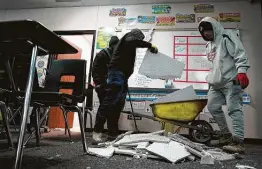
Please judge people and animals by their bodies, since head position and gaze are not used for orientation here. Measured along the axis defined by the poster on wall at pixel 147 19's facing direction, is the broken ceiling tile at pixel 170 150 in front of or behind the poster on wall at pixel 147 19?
in front

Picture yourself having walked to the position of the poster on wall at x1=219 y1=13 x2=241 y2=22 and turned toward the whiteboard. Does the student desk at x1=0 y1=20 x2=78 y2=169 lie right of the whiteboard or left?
left

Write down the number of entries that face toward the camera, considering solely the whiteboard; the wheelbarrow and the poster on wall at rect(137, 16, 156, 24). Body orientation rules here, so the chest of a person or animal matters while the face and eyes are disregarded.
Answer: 2

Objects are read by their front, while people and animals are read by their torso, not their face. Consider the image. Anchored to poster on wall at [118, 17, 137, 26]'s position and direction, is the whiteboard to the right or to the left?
on its left

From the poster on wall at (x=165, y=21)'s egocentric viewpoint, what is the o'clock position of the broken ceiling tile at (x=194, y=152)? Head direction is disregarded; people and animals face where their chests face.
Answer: The broken ceiling tile is roughly at 12 o'clock from the poster on wall.

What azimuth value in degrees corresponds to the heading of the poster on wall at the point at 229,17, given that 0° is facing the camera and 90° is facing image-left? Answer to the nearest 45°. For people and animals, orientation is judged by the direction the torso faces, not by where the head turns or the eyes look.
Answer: approximately 0°

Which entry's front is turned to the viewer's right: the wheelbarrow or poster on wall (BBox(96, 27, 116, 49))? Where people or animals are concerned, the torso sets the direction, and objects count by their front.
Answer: the wheelbarrow

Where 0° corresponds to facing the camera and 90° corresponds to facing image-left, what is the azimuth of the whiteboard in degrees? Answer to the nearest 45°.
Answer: approximately 0°
